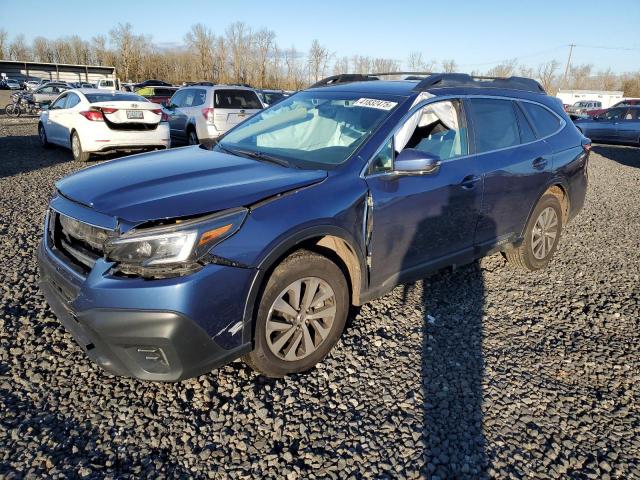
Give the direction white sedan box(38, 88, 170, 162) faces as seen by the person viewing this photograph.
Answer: facing away from the viewer and to the left of the viewer

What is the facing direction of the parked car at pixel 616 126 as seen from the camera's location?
facing to the left of the viewer

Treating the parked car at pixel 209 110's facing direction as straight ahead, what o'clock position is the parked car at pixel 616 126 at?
the parked car at pixel 616 126 is roughly at 4 o'clock from the parked car at pixel 209 110.

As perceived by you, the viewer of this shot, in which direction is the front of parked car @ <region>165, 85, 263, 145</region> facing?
facing away from the viewer and to the left of the viewer

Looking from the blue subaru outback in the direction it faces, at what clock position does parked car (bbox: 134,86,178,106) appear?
The parked car is roughly at 4 o'clock from the blue subaru outback.

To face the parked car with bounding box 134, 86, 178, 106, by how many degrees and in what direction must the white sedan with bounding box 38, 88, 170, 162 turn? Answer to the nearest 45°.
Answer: approximately 45° to its right

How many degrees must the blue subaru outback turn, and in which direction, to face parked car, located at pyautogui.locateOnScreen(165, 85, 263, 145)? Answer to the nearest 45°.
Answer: approximately 135° to its right
